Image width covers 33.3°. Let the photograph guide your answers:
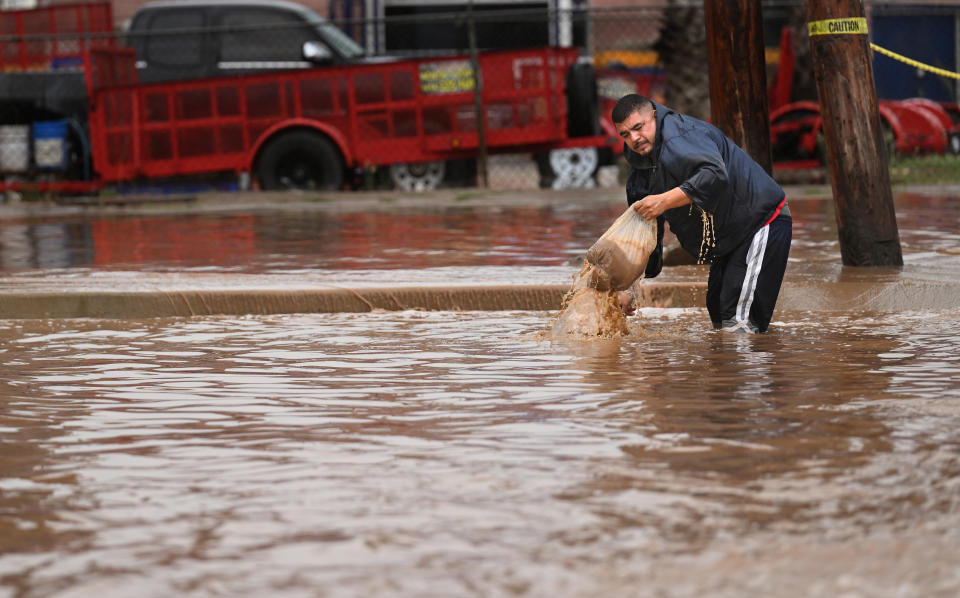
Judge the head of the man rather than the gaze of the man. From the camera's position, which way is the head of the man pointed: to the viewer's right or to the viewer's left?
to the viewer's left

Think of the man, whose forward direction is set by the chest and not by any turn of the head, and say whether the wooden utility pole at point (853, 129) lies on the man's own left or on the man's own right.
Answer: on the man's own right

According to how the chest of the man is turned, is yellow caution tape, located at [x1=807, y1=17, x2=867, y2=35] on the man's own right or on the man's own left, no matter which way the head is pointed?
on the man's own right

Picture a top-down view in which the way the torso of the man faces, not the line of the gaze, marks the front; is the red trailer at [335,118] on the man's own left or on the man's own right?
on the man's own right

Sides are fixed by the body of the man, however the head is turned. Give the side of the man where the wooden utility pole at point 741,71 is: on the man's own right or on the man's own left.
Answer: on the man's own right

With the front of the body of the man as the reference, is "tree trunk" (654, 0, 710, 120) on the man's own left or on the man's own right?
on the man's own right

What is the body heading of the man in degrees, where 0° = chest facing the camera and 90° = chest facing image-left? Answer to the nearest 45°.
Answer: approximately 90°
